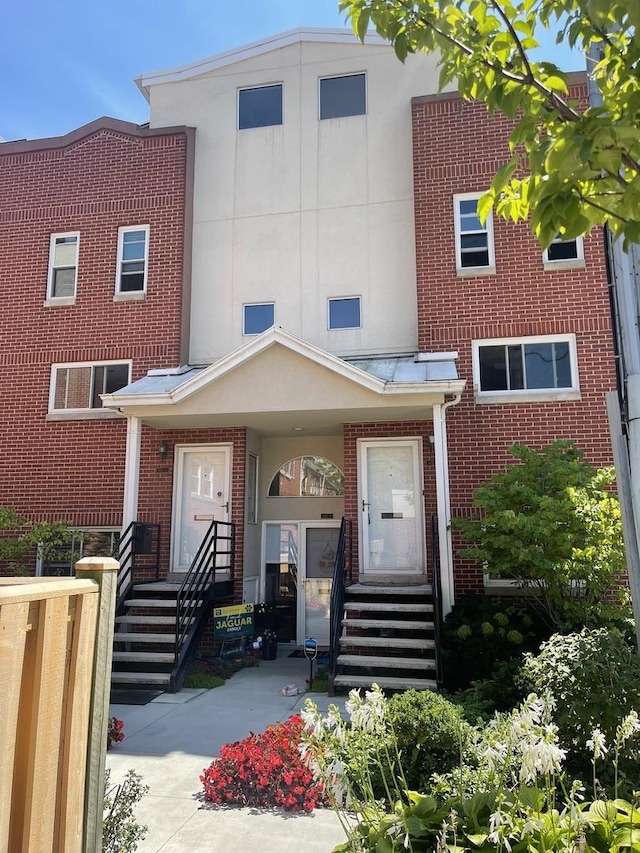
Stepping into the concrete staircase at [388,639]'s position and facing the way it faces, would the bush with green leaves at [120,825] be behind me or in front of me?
in front

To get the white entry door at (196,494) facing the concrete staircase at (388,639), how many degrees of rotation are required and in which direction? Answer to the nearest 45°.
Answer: approximately 45° to its left

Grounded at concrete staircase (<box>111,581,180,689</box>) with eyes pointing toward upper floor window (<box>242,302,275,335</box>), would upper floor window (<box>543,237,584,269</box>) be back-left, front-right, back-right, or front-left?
front-right

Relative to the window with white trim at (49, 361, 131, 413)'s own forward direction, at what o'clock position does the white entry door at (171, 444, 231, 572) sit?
The white entry door is roughly at 10 o'clock from the window with white trim.

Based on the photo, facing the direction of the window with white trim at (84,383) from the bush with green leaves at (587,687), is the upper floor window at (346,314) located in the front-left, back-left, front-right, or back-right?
front-right

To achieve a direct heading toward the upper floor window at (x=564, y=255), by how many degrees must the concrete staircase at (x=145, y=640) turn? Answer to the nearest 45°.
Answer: approximately 90° to its left

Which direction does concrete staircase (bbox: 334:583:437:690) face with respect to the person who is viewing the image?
facing the viewer

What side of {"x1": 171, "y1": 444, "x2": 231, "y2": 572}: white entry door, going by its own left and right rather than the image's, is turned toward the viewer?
front

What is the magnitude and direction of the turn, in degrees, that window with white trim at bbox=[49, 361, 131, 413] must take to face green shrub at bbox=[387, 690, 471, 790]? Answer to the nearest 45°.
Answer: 0° — it already faces it

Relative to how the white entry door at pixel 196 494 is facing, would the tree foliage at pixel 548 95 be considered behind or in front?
in front

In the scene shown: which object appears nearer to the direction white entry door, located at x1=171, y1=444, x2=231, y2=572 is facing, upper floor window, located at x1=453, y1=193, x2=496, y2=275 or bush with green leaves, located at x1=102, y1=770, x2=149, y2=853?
the bush with green leaves

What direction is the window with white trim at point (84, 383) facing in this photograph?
toward the camera

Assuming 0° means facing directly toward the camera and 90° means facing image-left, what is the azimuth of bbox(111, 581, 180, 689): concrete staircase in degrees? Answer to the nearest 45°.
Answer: approximately 0°

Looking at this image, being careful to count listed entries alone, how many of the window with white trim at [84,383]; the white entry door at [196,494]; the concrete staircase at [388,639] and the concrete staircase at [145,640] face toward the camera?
4

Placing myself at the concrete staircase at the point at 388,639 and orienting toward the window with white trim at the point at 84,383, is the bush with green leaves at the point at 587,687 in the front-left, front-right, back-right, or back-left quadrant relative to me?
back-left
